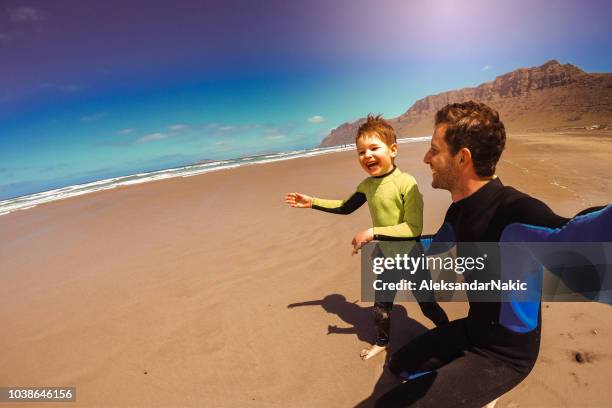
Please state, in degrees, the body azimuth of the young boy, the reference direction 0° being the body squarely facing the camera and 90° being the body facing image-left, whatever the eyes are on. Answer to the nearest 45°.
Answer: approximately 45°

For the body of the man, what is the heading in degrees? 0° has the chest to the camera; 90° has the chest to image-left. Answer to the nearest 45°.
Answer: approximately 90°

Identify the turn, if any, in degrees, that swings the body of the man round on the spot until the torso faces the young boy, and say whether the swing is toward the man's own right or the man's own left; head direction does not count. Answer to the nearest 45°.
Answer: approximately 45° to the man's own right

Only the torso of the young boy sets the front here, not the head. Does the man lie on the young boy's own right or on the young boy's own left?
on the young boy's own left

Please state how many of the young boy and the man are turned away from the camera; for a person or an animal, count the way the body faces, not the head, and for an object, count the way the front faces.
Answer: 0

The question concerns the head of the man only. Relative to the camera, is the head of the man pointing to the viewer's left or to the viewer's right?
to the viewer's left
